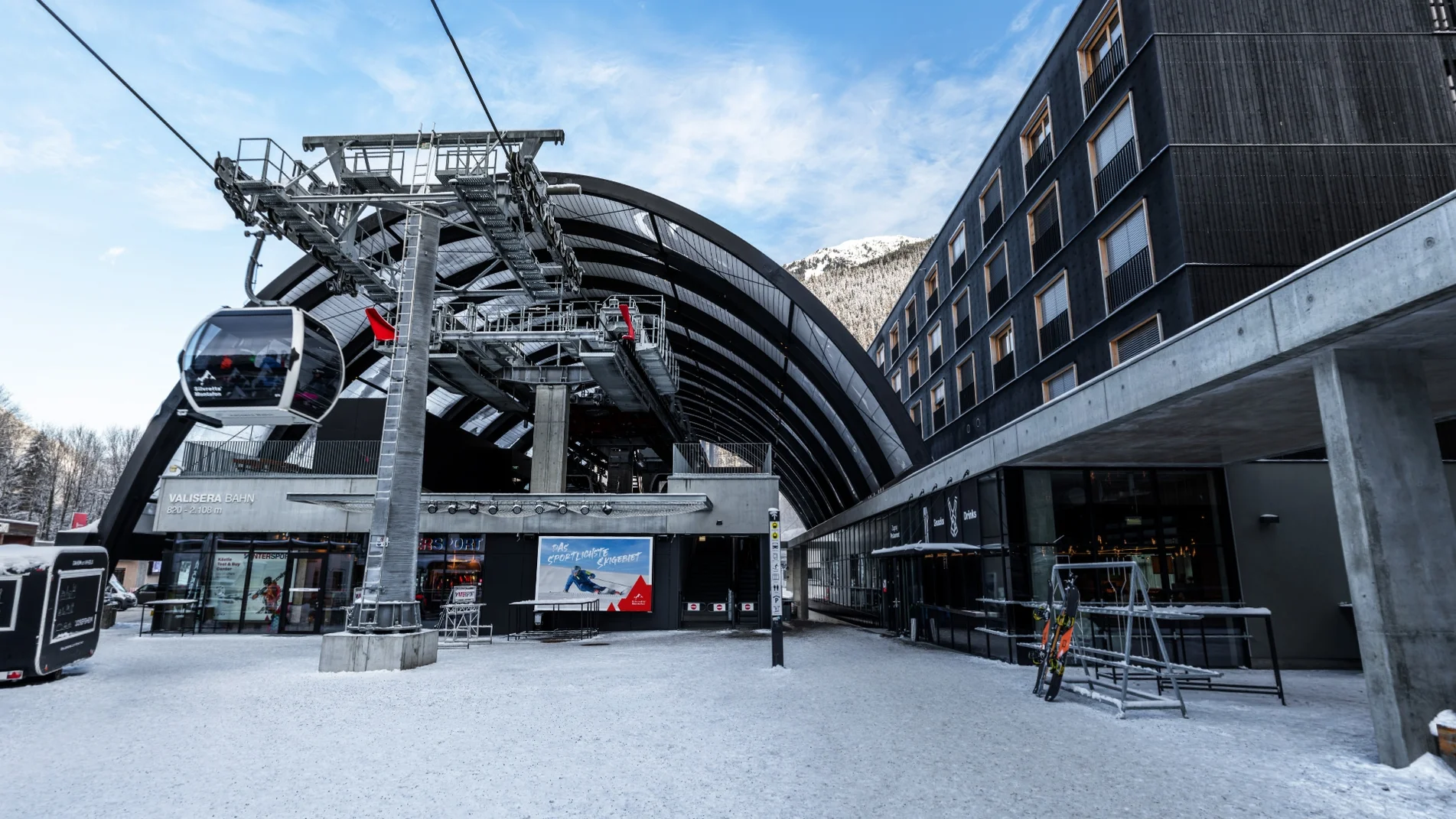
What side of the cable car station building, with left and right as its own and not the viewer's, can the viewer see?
front

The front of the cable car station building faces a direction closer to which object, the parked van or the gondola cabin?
the gondola cabin

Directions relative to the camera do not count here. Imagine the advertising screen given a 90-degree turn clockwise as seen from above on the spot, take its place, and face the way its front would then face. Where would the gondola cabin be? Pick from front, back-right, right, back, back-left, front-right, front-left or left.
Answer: front-left

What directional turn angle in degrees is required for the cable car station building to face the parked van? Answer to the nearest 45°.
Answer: approximately 135° to its right

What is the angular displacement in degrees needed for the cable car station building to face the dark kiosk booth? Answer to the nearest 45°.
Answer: approximately 45° to its right

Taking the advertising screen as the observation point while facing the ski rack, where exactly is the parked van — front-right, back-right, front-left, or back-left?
back-right

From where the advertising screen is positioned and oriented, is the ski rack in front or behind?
in front

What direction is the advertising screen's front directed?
toward the camera

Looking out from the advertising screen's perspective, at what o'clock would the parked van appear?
The parked van is roughly at 4 o'clock from the advertising screen.

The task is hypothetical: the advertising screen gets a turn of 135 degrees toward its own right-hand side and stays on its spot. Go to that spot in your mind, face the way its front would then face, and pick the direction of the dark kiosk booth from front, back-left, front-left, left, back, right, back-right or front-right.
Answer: left

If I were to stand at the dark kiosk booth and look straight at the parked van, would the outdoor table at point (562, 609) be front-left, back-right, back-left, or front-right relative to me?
front-right

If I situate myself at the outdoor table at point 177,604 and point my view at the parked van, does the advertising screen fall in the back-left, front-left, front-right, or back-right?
back-right
